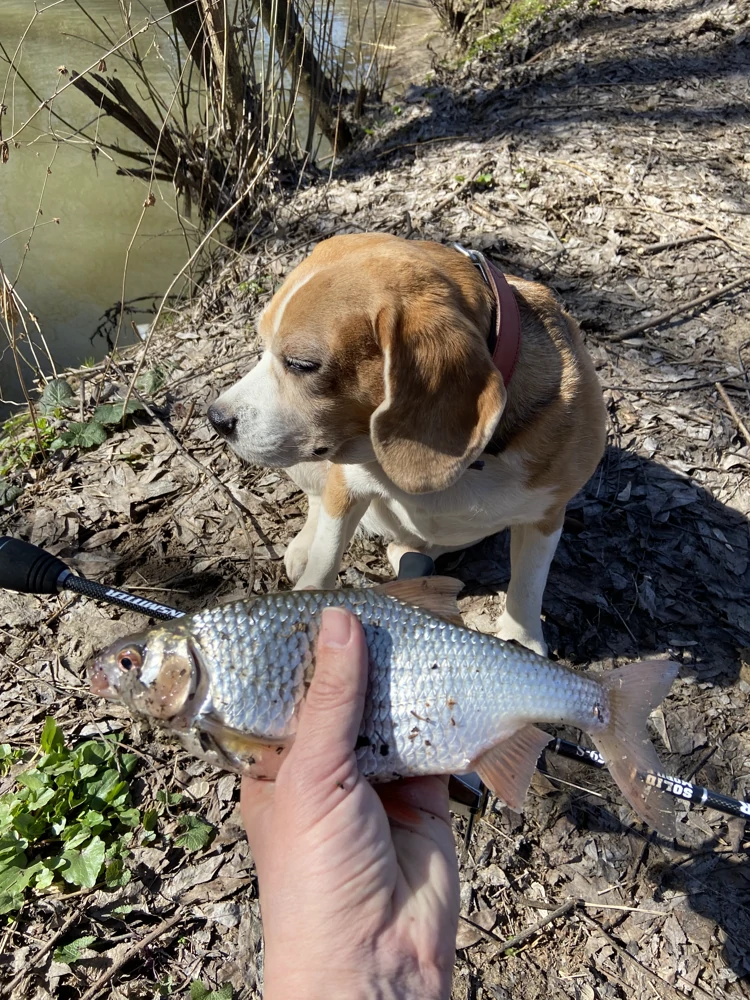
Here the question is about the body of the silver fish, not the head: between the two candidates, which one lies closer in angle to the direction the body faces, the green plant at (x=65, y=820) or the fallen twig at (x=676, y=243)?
the green plant

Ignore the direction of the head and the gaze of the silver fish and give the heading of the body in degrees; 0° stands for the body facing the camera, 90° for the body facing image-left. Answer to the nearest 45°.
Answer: approximately 90°

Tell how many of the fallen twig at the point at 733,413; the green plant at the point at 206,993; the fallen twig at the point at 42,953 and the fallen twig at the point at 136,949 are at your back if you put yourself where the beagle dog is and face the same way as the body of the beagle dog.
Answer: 1

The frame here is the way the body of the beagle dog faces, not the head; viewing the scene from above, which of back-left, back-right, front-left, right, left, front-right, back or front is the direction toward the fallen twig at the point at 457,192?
back-right

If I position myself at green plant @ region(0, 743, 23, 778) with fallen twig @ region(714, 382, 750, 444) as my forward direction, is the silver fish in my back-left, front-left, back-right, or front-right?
front-right

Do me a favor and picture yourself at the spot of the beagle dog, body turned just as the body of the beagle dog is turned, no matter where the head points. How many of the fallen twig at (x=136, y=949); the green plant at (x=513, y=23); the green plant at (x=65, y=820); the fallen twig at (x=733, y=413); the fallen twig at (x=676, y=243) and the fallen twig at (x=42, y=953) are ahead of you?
3

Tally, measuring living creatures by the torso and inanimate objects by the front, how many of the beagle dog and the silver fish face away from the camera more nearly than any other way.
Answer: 0

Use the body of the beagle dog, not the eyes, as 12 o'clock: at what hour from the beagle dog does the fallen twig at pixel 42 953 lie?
The fallen twig is roughly at 12 o'clock from the beagle dog.

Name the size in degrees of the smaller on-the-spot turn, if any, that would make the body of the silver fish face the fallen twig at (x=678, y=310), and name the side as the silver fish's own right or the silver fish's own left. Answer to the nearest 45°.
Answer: approximately 135° to the silver fish's own right
